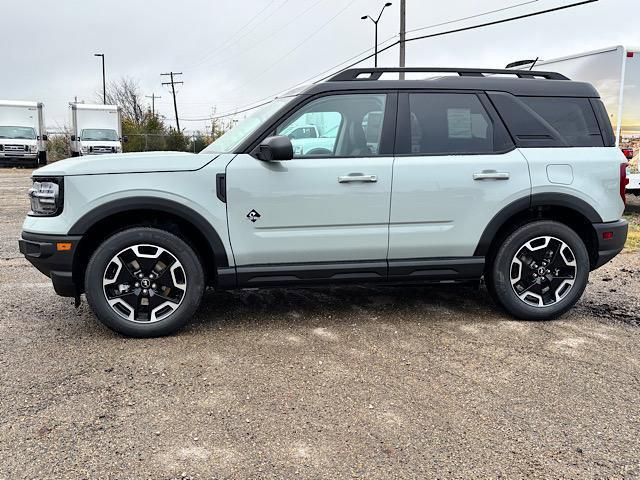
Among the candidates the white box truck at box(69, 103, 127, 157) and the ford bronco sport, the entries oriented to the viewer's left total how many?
1

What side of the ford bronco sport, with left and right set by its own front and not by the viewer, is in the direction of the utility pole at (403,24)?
right

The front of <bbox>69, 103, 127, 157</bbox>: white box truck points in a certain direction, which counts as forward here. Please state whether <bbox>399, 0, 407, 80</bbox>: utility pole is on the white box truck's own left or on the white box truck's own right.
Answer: on the white box truck's own left

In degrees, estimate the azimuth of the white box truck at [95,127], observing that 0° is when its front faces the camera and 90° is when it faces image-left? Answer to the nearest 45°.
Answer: approximately 0°

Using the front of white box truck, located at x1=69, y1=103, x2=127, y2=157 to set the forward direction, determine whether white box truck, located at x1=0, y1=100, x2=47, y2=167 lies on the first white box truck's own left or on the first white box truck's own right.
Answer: on the first white box truck's own right

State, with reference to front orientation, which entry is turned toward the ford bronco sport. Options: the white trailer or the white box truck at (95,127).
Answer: the white box truck

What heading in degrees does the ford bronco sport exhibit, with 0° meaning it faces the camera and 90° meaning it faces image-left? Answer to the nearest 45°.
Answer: approximately 90°

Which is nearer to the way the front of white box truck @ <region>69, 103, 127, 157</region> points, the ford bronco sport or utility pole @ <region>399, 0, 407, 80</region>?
the ford bronco sport

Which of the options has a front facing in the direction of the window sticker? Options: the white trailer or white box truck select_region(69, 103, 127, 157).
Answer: the white box truck
